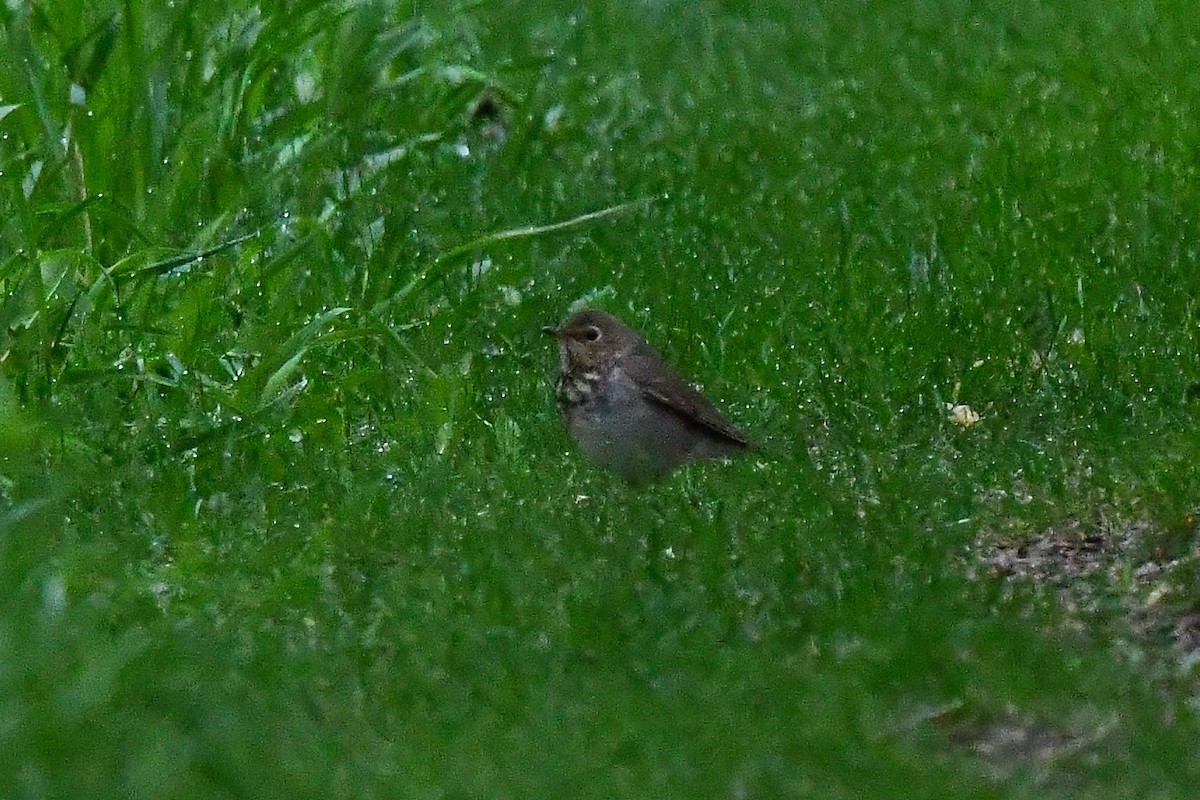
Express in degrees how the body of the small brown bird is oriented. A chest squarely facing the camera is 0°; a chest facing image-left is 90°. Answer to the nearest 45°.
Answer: approximately 90°
